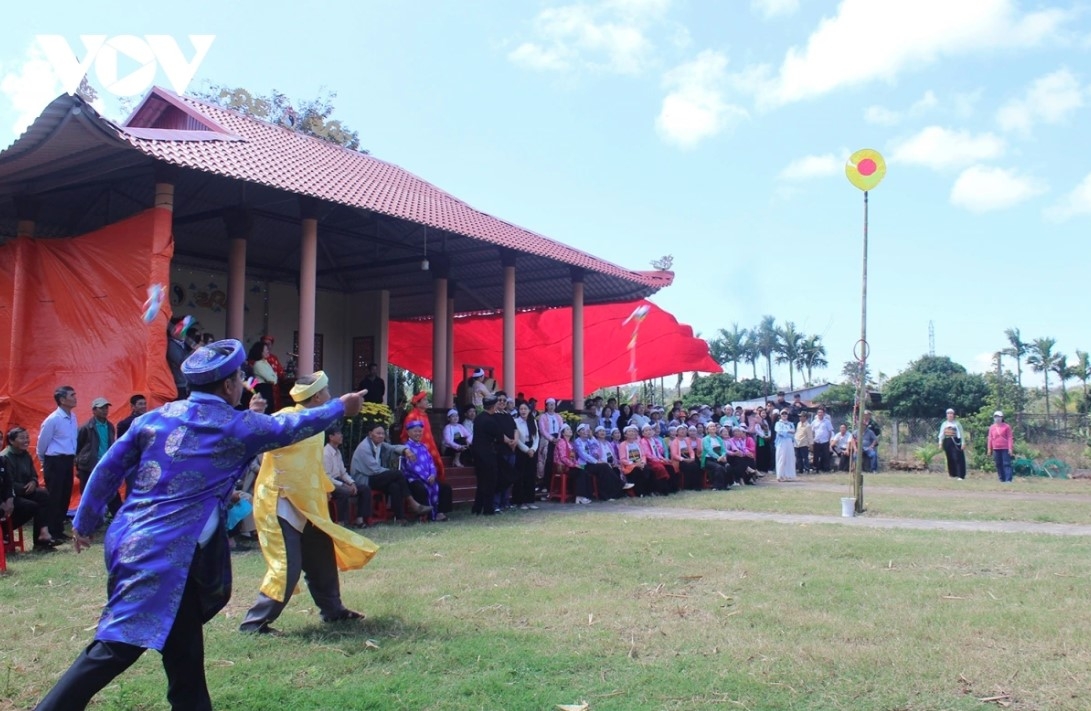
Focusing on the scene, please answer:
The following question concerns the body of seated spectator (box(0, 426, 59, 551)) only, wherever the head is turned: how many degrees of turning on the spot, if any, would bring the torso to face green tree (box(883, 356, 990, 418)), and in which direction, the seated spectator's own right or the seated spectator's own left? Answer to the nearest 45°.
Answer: approximately 90° to the seated spectator's own left

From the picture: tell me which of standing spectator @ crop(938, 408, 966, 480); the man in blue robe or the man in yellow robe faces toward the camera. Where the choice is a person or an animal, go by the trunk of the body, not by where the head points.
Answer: the standing spectator

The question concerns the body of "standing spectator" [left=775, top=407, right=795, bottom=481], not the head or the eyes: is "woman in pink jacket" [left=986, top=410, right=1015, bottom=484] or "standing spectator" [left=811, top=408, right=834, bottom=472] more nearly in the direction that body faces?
the woman in pink jacket

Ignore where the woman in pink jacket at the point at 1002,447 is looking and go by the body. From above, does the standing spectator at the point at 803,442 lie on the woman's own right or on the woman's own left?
on the woman's own right

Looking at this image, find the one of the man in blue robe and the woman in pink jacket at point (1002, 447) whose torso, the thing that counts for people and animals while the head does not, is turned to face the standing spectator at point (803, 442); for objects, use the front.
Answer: the man in blue robe

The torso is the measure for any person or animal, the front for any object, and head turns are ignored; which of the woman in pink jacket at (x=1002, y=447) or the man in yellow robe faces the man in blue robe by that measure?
the woman in pink jacket

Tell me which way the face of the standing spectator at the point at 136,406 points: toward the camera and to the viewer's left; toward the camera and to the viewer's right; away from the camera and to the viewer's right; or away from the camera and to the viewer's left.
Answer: toward the camera and to the viewer's right

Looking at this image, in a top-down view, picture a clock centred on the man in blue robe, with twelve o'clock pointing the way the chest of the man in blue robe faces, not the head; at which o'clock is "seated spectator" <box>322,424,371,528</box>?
The seated spectator is roughly at 11 o'clock from the man in blue robe.
